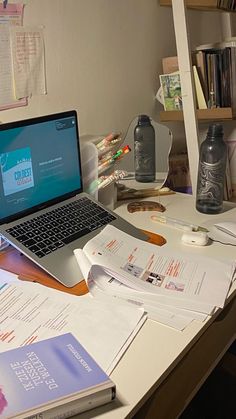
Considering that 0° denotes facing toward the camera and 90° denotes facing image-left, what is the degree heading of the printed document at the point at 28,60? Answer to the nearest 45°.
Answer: approximately 0°

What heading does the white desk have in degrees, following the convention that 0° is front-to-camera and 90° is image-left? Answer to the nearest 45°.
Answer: approximately 315°

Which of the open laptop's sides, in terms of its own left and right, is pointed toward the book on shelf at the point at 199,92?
left

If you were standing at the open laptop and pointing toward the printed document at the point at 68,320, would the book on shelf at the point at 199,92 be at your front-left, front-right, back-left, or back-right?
back-left
